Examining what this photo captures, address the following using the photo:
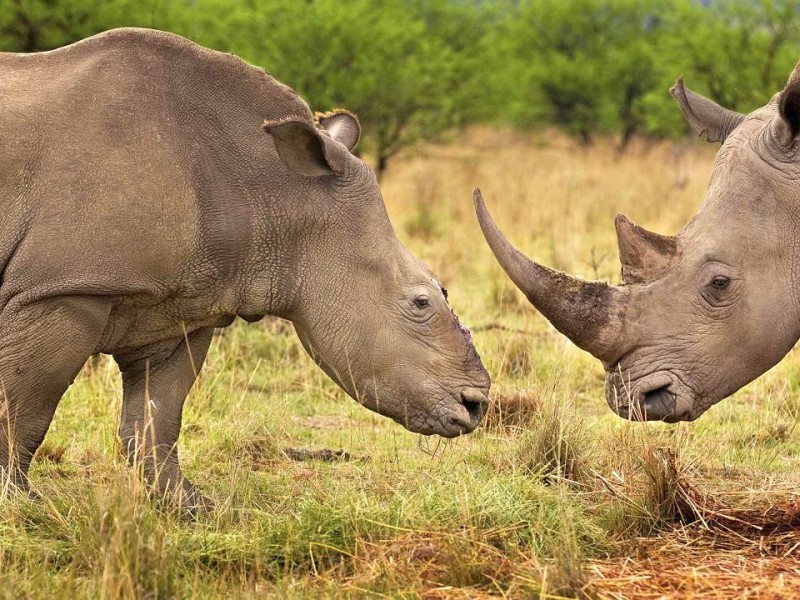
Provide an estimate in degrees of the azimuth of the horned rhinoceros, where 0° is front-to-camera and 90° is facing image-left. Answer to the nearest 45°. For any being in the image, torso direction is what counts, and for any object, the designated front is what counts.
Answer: approximately 90°

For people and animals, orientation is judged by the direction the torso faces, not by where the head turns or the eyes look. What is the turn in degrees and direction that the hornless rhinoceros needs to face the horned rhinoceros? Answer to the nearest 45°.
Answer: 0° — it already faces it

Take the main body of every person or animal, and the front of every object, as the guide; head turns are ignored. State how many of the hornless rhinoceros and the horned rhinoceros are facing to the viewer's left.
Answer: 1

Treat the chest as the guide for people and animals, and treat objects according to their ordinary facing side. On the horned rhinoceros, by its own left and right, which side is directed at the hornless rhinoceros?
front

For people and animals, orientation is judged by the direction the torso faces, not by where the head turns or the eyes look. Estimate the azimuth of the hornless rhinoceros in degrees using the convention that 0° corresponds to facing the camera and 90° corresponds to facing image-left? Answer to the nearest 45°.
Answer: approximately 270°

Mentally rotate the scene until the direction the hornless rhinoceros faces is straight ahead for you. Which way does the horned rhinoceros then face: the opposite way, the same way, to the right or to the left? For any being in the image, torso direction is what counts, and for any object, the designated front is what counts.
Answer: the opposite way
